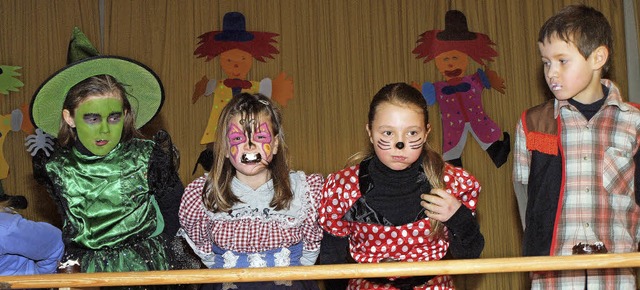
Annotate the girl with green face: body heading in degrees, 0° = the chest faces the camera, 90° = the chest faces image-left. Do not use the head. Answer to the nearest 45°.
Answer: approximately 0°

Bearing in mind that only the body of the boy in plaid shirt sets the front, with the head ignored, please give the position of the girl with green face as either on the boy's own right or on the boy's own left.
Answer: on the boy's own right

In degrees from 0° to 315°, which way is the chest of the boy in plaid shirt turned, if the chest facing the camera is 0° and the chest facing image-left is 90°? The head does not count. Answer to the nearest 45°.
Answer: approximately 0°

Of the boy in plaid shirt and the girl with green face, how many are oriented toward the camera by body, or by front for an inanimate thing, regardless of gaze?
2
